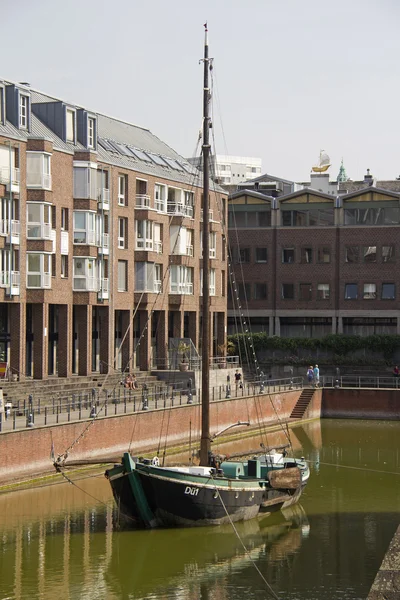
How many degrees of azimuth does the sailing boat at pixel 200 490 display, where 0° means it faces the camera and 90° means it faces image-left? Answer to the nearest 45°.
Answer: approximately 45°
